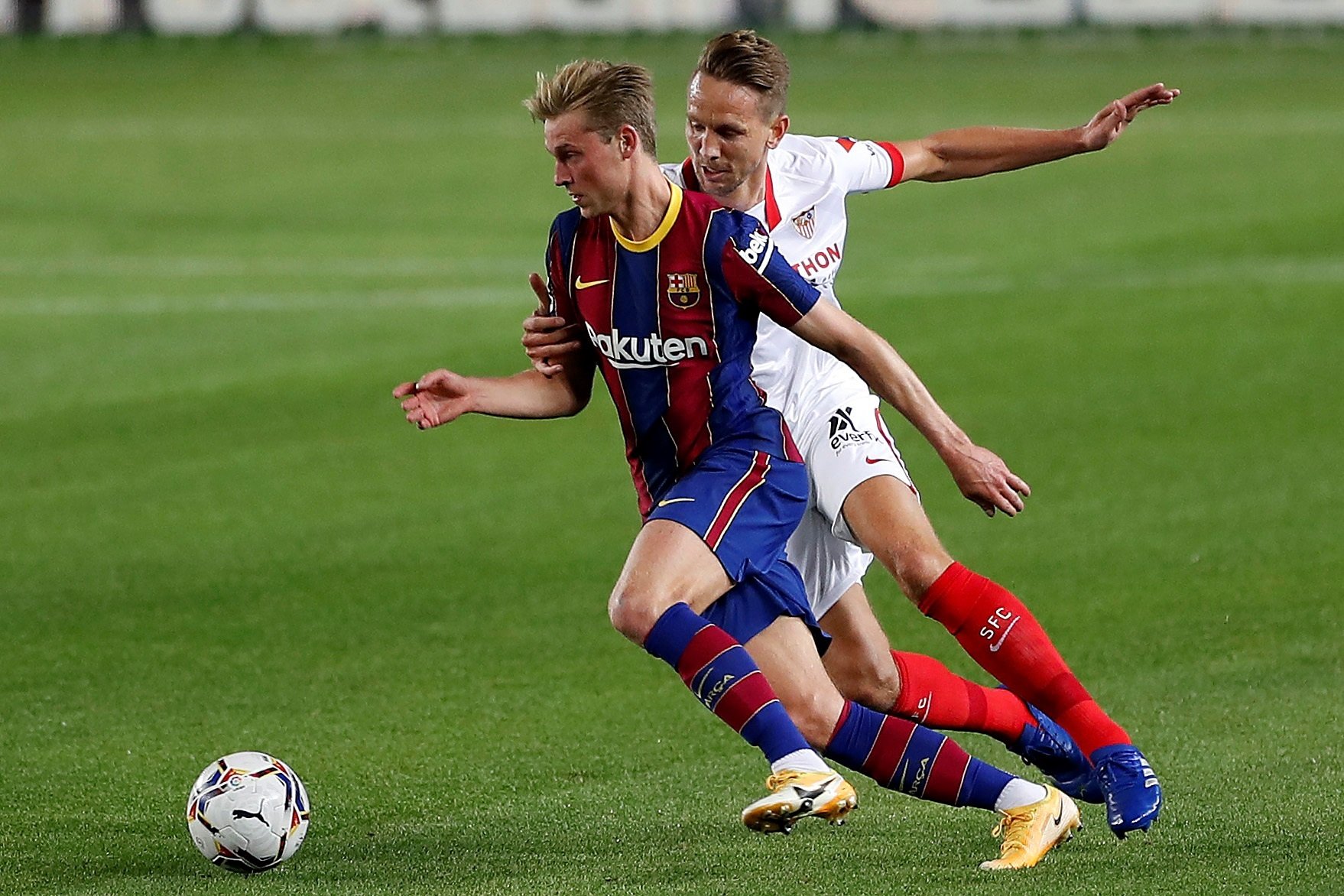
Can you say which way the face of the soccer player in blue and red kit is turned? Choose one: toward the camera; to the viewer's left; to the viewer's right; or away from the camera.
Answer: to the viewer's left

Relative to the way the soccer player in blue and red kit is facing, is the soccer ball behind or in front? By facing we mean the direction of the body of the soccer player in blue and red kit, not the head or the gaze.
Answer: in front

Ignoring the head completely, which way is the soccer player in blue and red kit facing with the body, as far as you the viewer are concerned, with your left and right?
facing the viewer and to the left of the viewer

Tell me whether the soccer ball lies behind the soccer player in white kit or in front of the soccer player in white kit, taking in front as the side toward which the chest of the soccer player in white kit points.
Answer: in front

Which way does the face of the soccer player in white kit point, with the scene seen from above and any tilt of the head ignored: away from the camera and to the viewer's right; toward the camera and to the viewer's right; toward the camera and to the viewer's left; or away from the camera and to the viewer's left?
toward the camera and to the viewer's left

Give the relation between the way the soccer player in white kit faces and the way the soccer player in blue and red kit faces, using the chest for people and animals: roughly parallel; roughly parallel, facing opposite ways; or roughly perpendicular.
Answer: roughly parallel
